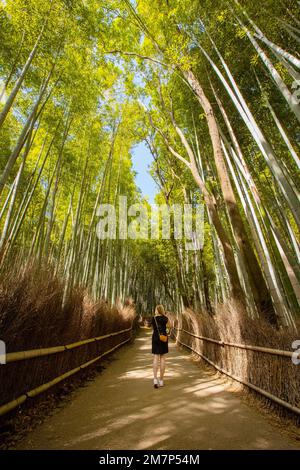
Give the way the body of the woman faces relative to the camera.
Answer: away from the camera
